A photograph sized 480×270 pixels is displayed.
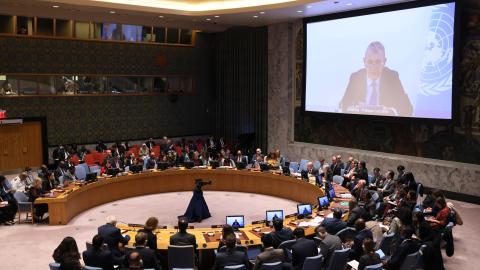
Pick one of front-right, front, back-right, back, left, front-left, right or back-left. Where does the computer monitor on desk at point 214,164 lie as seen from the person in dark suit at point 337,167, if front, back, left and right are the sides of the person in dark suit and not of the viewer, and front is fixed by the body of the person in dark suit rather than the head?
front-right

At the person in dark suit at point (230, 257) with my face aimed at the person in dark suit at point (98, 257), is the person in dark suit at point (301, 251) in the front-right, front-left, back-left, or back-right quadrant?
back-right

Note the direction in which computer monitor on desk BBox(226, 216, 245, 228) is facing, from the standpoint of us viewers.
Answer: facing the viewer

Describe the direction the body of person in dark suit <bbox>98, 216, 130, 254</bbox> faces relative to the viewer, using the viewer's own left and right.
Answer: facing away from the viewer and to the right of the viewer

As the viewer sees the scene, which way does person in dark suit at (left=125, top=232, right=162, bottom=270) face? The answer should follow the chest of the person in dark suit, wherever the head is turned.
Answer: away from the camera

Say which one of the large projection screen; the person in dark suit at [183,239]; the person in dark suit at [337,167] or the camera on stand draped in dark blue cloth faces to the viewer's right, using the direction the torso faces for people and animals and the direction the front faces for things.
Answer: the camera on stand draped in dark blue cloth

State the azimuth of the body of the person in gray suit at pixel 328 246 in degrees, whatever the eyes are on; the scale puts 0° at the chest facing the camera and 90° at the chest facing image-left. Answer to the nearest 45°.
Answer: approximately 135°

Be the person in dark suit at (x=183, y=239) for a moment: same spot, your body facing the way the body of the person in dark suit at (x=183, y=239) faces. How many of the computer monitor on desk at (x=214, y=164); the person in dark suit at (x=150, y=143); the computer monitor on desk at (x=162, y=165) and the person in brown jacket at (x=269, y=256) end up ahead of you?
3

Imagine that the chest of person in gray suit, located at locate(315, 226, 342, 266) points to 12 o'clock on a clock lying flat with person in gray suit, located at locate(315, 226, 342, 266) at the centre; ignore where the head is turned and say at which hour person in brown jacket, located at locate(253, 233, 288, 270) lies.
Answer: person in brown jacket, located at locate(253, 233, 288, 270) is roughly at 9 o'clock from person in gray suit, located at locate(315, 226, 342, 266).

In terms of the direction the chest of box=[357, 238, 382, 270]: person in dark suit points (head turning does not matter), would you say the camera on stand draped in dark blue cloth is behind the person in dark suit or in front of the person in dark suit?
in front

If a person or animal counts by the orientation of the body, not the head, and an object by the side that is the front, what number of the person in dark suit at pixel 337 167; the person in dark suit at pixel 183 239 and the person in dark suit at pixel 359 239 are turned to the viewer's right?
0

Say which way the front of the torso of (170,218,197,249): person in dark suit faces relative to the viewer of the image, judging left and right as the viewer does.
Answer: facing away from the viewer

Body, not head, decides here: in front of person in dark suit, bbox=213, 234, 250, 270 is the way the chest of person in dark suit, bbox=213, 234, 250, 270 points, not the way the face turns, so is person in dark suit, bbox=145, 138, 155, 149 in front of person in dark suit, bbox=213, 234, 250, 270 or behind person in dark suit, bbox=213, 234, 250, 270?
in front

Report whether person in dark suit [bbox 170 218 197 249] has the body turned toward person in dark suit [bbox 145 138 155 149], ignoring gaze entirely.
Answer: yes

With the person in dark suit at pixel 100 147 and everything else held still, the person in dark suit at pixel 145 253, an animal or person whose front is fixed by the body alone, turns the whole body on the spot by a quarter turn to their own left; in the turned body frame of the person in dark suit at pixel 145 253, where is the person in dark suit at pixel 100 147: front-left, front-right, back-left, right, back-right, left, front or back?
right

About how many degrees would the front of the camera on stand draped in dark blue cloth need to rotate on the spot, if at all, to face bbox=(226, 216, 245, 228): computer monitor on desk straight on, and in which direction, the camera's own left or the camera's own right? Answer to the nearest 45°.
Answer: approximately 90° to the camera's own right

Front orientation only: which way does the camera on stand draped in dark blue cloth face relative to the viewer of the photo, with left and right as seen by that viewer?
facing to the right of the viewer
